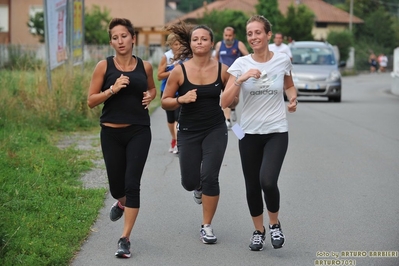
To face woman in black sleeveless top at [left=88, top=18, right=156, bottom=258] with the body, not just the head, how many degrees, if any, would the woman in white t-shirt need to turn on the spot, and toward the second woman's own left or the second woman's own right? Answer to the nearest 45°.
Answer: approximately 90° to the second woman's own right

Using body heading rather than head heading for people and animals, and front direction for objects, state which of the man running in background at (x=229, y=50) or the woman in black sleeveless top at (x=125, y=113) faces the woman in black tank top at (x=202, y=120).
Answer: the man running in background

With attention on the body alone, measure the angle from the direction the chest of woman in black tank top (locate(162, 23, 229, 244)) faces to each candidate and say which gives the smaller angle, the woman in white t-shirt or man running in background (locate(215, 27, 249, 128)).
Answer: the woman in white t-shirt

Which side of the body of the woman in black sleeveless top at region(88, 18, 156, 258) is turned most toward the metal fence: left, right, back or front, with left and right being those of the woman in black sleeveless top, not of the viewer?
back

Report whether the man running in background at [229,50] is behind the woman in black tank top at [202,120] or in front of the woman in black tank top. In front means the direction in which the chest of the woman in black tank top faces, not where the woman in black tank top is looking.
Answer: behind

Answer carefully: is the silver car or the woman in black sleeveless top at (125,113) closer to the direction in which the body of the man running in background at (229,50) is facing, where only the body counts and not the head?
the woman in black sleeveless top

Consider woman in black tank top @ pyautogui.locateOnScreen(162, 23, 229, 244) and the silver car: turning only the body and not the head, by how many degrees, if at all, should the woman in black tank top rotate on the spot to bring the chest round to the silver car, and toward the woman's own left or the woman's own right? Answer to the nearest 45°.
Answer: approximately 180°

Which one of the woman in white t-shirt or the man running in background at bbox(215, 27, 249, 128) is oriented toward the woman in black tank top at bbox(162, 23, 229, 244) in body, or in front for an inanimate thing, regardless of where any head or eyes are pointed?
the man running in background

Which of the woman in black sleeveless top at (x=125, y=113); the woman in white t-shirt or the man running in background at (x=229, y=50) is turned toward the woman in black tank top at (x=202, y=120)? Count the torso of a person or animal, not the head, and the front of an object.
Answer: the man running in background
